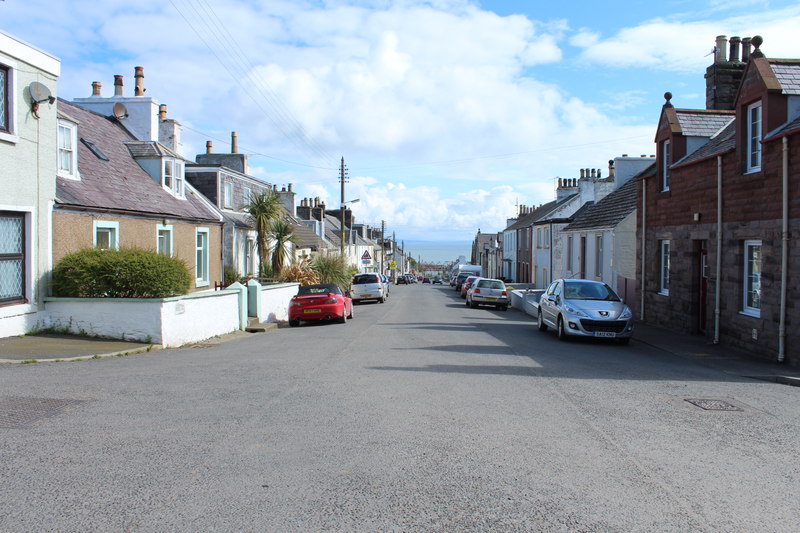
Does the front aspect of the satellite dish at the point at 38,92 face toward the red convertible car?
no

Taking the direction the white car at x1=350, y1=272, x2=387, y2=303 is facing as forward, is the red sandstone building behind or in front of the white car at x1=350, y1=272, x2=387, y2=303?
behind

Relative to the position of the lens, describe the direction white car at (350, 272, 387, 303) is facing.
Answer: facing away from the viewer

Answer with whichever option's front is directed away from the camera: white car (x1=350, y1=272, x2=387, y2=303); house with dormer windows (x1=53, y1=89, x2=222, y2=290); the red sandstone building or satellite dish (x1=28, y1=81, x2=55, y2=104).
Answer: the white car

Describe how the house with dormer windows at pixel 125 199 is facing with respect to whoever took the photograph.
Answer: facing the viewer and to the right of the viewer

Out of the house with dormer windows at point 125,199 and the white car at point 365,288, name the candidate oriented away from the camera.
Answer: the white car

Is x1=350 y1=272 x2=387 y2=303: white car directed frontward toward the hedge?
no

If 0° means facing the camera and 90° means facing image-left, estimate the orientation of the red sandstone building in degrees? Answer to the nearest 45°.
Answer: approximately 45°

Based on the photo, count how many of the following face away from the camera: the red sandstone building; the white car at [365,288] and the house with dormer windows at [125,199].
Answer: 1

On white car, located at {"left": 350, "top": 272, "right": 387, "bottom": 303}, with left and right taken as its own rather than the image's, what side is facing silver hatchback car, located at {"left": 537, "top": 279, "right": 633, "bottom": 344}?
back

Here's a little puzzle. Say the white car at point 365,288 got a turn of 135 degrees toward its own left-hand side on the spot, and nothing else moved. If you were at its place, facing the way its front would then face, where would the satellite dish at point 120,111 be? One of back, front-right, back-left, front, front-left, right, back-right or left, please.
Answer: front

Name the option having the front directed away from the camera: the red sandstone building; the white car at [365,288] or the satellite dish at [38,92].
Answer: the white car

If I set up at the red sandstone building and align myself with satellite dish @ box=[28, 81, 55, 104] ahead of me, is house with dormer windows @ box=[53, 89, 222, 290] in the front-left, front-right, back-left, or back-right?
front-right

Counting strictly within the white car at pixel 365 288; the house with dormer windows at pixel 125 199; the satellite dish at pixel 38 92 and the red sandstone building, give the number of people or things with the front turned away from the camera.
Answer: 1

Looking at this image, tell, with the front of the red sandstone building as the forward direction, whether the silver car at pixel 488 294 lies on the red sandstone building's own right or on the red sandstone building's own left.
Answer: on the red sandstone building's own right
